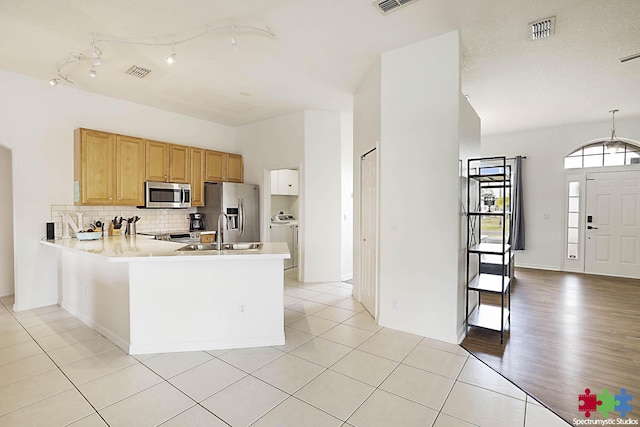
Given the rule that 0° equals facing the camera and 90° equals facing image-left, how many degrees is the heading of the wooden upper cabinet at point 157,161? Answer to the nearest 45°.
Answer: approximately 315°

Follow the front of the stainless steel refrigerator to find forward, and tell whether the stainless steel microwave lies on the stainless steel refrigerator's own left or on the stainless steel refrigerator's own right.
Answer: on the stainless steel refrigerator's own right

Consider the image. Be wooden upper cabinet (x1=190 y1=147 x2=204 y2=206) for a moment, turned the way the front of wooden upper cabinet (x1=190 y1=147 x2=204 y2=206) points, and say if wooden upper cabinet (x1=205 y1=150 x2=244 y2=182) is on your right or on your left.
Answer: on your left

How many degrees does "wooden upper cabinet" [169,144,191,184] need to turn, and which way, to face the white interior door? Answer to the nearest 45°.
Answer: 0° — it already faces it

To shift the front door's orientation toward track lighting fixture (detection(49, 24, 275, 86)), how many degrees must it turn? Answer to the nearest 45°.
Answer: approximately 45° to its right

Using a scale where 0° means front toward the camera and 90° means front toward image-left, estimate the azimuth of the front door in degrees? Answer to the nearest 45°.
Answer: approximately 0°

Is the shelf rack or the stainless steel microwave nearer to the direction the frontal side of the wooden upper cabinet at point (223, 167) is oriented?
the shelf rack

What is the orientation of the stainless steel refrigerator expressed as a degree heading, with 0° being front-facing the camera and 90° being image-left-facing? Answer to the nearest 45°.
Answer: approximately 315°

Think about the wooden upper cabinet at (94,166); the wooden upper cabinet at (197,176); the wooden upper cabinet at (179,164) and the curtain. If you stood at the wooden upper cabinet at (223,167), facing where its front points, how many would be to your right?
3
